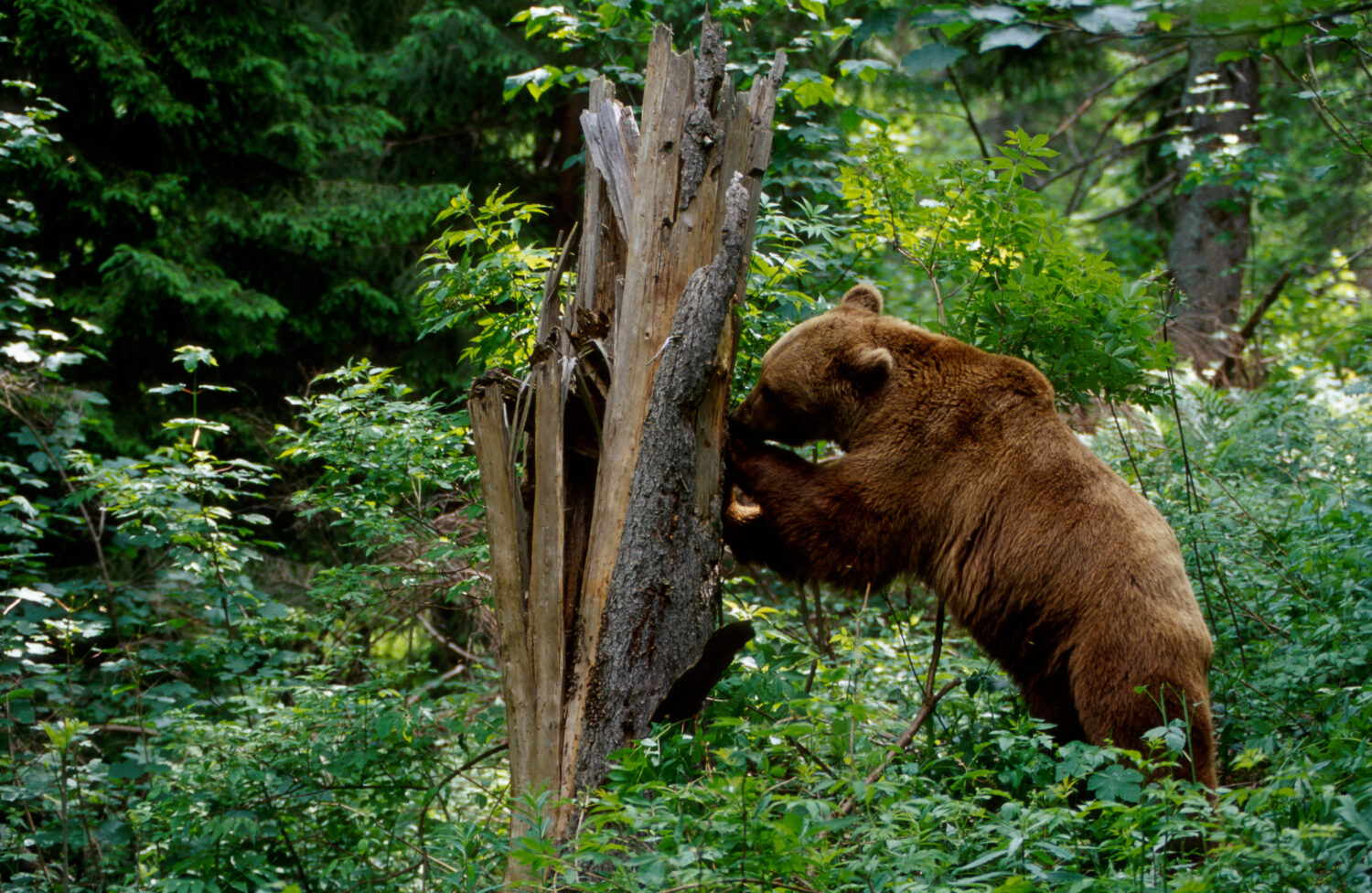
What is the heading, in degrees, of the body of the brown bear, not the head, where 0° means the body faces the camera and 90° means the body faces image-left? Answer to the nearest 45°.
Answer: approximately 90°

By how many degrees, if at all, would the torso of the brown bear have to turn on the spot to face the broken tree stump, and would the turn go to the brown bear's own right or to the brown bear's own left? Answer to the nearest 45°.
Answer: approximately 45° to the brown bear's own left
